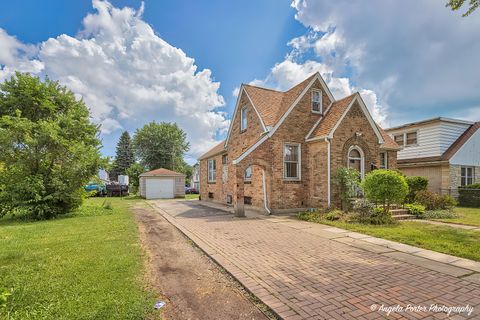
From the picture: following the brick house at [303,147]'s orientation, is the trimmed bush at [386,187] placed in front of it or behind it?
in front

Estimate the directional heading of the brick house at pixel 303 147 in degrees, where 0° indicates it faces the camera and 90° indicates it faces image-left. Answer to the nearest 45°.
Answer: approximately 315°

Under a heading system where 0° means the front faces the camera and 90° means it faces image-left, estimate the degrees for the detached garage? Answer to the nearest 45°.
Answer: approximately 0°

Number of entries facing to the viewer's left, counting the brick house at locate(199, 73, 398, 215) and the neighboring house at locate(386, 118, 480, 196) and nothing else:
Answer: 0

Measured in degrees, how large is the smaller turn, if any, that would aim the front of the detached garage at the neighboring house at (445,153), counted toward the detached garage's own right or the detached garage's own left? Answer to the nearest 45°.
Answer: approximately 45° to the detached garage's own left

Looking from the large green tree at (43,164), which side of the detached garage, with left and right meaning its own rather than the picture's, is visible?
front

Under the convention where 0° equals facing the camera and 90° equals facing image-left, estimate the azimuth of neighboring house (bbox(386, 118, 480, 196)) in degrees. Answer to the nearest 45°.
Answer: approximately 315°

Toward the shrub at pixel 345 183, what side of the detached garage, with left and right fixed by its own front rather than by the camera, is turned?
front

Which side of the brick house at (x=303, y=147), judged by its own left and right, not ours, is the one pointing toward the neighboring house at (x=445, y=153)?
left

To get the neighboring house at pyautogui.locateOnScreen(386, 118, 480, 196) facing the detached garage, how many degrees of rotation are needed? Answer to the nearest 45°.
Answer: approximately 135° to its right
